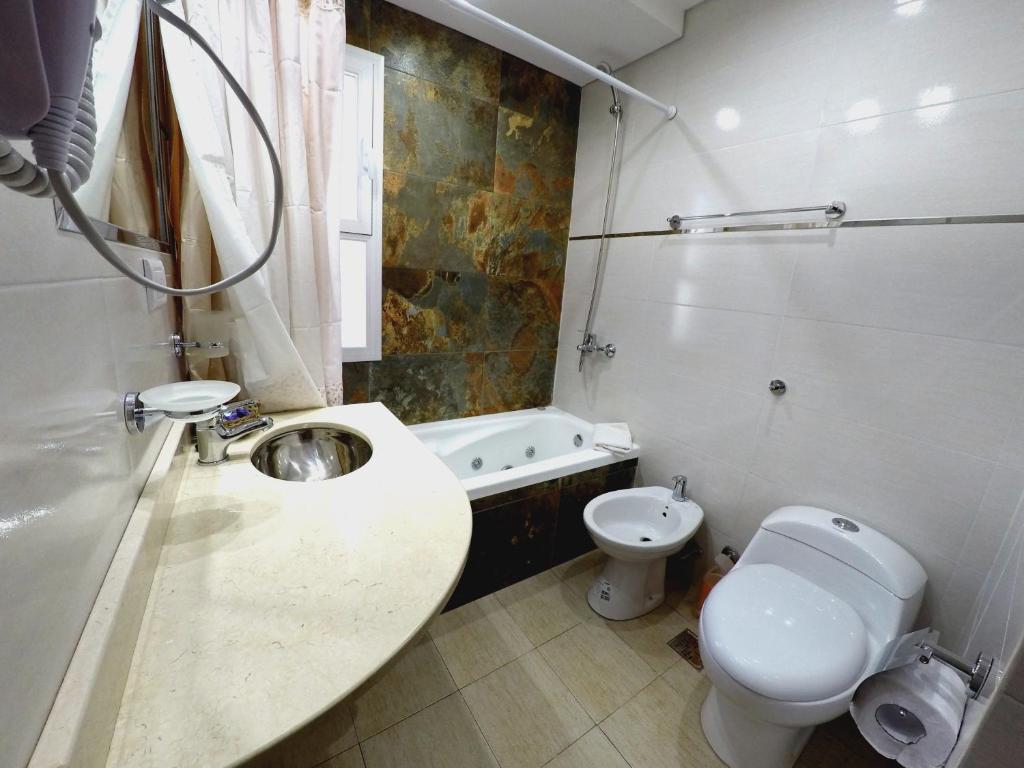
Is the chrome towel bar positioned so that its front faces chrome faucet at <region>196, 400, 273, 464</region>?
yes

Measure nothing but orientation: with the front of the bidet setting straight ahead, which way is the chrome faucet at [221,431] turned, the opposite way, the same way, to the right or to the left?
the opposite way

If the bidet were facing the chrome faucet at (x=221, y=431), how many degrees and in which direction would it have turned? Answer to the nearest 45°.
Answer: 0° — it already faces it

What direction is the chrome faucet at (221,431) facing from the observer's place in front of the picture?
facing to the right of the viewer

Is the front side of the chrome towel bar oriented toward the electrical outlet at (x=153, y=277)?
yes

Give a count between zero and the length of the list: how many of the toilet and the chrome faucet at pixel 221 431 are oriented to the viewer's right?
1

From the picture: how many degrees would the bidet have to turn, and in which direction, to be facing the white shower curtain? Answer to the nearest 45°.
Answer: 0° — it already faces it

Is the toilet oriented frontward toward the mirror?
yes
